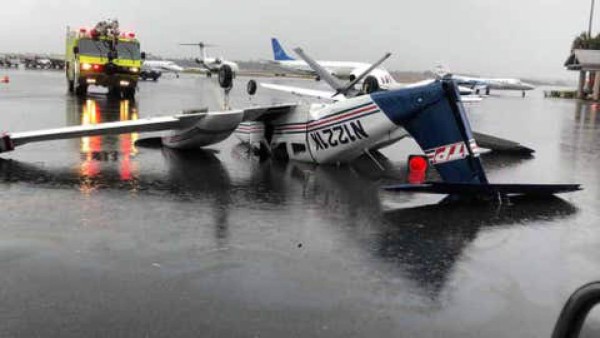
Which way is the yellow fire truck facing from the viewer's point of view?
toward the camera

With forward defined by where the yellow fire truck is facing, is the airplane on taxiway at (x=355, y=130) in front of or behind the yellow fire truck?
in front
